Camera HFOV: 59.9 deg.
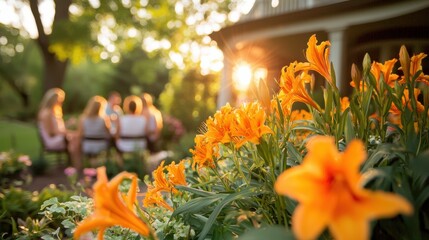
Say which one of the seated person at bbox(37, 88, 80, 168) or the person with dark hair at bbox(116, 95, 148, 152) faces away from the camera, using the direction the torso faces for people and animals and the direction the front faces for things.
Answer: the person with dark hair

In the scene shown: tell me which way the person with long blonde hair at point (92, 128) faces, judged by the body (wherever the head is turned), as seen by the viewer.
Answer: away from the camera

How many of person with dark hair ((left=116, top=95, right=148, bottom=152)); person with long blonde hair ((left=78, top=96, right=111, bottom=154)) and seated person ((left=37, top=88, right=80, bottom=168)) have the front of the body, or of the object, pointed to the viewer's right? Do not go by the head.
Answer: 1

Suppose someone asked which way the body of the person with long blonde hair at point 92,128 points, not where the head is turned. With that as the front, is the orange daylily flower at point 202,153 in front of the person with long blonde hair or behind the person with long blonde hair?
behind

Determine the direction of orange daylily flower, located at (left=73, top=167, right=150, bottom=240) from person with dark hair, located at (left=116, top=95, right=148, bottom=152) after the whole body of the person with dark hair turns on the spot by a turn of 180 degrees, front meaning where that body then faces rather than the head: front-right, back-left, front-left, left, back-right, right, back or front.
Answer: front

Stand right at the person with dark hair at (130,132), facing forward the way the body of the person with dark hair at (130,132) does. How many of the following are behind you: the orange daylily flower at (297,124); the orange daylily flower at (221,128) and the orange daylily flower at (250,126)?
3

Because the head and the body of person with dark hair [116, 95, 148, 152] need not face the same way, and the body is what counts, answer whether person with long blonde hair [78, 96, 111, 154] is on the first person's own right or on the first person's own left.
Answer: on the first person's own left

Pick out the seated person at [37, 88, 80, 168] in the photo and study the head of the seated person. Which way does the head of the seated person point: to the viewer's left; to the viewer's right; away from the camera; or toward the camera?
to the viewer's right

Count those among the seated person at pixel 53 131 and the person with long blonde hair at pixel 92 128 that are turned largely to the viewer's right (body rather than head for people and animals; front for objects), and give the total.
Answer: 1

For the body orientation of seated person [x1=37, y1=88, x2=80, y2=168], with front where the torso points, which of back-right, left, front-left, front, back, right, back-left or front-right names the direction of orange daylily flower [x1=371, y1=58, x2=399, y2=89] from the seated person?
right

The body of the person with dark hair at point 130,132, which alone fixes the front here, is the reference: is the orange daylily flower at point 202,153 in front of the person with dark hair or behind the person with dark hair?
behind

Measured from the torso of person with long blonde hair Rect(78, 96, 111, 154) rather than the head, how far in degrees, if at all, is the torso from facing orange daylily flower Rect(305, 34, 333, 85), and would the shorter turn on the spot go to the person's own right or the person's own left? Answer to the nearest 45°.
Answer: approximately 180°

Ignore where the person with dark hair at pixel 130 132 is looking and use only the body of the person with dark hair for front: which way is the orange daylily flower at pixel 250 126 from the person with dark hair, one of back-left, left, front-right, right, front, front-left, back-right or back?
back

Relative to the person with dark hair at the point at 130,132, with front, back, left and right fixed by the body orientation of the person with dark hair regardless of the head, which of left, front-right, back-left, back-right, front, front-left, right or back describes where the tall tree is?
front

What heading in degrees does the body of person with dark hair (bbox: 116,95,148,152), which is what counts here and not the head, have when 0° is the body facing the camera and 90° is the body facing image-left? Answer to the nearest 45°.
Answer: approximately 180°
